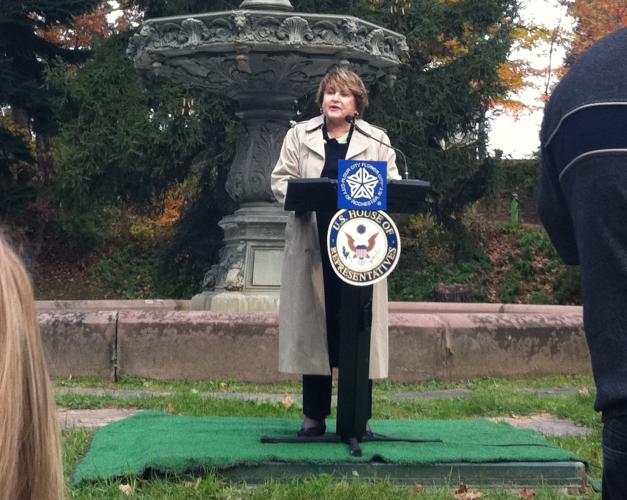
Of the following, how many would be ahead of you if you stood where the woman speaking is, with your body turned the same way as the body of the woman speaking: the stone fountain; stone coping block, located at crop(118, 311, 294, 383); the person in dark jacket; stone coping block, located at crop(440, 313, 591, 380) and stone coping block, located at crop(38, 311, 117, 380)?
1

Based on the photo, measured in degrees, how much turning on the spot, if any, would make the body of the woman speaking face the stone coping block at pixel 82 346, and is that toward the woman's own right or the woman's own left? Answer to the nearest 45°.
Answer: approximately 135° to the woman's own right

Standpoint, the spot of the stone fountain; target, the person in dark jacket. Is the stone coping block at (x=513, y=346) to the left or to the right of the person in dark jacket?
left

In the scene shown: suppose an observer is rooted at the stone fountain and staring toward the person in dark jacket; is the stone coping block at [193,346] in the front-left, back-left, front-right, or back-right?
front-right

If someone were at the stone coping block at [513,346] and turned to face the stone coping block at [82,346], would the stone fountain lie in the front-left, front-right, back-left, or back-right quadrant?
front-right

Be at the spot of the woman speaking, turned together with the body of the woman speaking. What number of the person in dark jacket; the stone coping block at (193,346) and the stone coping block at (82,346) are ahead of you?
1

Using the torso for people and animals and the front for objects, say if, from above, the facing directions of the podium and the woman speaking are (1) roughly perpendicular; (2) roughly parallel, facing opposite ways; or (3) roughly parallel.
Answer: roughly parallel

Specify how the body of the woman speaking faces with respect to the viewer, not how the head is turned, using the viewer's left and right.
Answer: facing the viewer
